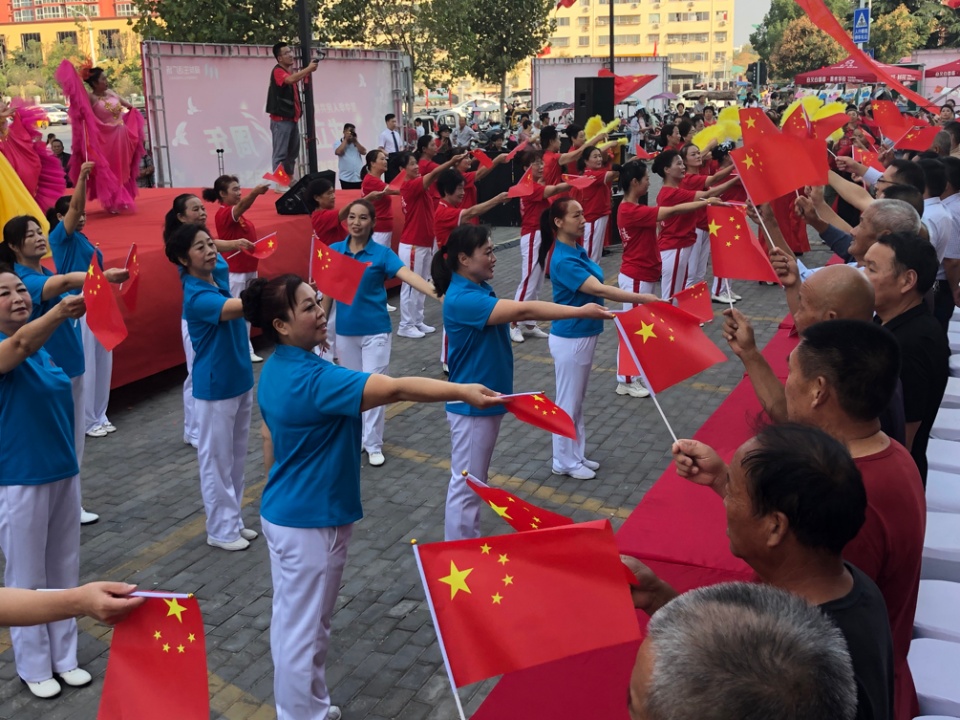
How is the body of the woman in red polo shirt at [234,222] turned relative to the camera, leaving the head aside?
to the viewer's right

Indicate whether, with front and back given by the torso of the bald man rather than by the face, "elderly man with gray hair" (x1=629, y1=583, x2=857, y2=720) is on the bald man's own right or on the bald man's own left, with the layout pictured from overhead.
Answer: on the bald man's own left

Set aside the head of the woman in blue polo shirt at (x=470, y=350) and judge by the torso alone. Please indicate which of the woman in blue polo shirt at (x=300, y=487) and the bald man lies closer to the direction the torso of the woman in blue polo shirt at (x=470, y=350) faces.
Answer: the bald man

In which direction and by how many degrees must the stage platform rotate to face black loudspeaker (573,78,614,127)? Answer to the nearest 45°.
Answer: approximately 90° to its left

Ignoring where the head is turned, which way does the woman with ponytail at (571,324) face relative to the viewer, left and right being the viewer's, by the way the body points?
facing to the right of the viewer

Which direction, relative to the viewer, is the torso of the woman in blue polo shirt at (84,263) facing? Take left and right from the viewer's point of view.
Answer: facing to the right of the viewer

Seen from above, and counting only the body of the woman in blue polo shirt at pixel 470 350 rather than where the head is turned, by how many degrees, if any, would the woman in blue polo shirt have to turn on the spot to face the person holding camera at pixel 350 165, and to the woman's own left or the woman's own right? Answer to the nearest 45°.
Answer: approximately 90° to the woman's own left

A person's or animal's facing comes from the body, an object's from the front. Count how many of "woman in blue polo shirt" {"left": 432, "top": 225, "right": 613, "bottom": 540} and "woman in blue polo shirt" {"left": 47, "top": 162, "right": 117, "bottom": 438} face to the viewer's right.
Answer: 2

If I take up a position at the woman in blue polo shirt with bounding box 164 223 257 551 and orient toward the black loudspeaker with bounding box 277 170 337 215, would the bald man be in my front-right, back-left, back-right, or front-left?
back-right

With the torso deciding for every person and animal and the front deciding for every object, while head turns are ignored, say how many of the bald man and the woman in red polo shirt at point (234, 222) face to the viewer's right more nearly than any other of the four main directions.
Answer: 1

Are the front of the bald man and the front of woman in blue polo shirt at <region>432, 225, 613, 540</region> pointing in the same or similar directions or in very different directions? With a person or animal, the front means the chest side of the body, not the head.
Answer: very different directions

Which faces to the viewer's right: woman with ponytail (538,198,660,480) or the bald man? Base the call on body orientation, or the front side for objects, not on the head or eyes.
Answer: the woman with ponytail

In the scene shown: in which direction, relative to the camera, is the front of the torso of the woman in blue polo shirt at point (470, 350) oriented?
to the viewer's right
